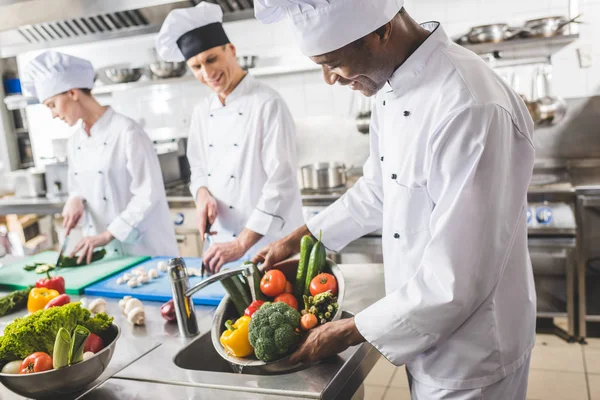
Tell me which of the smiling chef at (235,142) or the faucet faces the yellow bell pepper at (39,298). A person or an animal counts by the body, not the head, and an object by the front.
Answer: the smiling chef

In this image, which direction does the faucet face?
to the viewer's right

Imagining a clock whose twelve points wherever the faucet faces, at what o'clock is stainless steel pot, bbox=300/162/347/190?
The stainless steel pot is roughly at 10 o'clock from the faucet.

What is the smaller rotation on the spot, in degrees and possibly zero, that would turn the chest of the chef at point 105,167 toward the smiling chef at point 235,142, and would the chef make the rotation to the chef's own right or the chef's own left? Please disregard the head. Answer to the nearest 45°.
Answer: approximately 90° to the chef's own left

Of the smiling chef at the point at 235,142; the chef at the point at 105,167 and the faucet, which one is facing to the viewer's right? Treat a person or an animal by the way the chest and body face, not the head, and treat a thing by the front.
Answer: the faucet

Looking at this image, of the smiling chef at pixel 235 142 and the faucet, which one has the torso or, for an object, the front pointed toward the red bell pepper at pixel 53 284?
the smiling chef

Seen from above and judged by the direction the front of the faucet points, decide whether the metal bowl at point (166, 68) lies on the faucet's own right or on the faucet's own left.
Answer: on the faucet's own left

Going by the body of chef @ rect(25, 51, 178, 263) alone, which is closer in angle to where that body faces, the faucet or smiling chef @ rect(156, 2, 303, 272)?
the faucet

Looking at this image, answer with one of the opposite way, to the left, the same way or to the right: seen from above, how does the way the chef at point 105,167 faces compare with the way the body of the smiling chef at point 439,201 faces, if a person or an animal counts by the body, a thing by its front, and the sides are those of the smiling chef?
to the left

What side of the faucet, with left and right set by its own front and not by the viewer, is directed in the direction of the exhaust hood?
left

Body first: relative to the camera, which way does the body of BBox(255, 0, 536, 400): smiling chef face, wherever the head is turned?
to the viewer's left

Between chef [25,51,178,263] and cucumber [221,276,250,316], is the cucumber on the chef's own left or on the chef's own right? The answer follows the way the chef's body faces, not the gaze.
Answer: on the chef's own left
